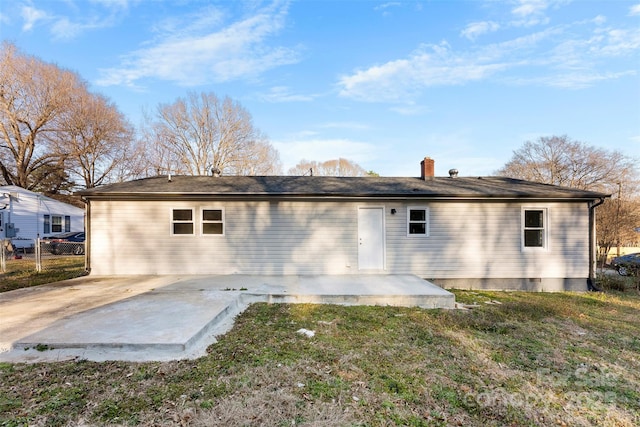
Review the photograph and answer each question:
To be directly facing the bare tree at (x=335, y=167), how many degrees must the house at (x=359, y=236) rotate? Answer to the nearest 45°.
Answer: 0° — it already faces it

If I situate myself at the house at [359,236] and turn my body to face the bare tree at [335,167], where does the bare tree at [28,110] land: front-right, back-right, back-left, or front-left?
front-left

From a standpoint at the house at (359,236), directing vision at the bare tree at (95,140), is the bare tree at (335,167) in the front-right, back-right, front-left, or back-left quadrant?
front-right

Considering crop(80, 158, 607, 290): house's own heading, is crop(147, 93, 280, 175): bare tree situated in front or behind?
in front

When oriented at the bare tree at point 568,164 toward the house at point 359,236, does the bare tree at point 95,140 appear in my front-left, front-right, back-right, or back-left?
front-right

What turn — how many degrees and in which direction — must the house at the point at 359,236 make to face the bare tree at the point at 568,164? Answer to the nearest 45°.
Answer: approximately 45° to its right

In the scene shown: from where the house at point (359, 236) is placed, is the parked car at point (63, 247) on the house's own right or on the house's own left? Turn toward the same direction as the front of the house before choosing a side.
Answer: on the house's own left

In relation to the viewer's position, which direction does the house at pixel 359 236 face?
facing away from the viewer

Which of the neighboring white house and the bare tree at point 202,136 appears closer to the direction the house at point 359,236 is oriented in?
the bare tree

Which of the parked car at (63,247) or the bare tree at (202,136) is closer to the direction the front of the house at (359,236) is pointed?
the bare tree
